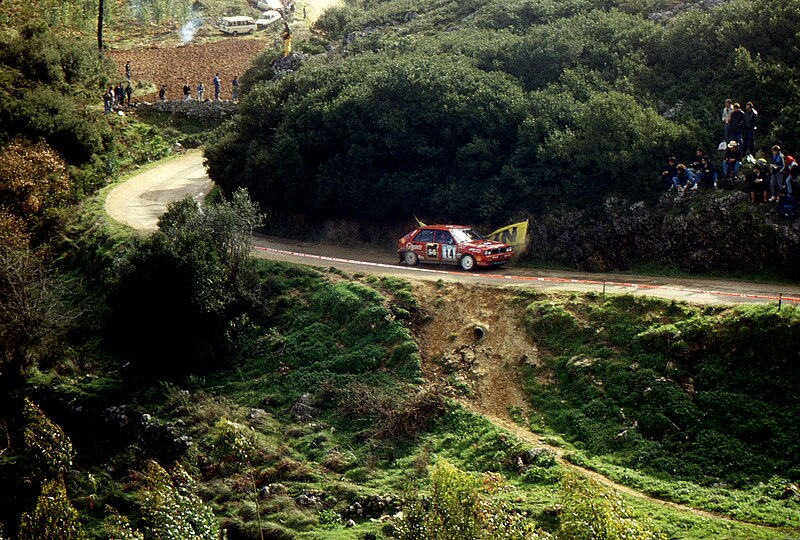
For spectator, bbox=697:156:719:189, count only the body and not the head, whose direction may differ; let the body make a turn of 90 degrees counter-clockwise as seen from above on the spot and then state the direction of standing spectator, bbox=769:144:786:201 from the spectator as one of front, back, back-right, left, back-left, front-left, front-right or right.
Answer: front

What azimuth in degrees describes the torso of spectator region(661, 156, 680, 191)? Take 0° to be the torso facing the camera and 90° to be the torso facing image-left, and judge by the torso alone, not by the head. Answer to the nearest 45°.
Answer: approximately 45°

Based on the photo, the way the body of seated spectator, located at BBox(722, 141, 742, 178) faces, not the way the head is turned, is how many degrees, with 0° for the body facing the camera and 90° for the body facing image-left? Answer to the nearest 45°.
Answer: approximately 45°

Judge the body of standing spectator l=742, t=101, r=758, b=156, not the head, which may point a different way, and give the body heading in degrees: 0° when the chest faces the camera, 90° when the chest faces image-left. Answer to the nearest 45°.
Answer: approximately 45°

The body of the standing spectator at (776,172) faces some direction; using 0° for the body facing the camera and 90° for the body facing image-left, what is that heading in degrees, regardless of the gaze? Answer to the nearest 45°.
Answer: approximately 45°

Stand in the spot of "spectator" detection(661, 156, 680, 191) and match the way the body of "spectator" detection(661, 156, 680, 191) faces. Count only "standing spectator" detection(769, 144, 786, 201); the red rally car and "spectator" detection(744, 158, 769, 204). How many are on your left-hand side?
2
